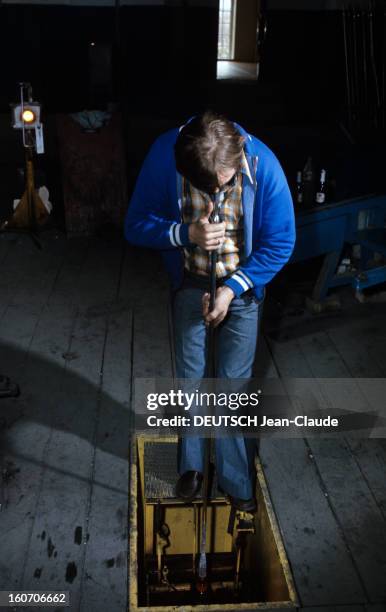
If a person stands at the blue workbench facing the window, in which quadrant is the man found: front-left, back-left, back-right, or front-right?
back-left

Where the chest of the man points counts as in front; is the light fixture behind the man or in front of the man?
behind

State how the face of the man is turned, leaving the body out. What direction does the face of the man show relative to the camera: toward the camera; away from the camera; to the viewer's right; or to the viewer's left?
toward the camera

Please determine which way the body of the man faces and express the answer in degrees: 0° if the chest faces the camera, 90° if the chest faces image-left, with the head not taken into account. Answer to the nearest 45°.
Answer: approximately 0°

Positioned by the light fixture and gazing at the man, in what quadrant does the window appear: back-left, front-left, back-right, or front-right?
back-left

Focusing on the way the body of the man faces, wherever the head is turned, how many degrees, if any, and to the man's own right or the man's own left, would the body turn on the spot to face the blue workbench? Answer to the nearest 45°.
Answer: approximately 180°

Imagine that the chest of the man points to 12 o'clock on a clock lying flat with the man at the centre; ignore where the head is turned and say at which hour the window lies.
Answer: The window is roughly at 6 o'clock from the man.

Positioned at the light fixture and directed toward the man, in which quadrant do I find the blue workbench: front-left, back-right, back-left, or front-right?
front-left
